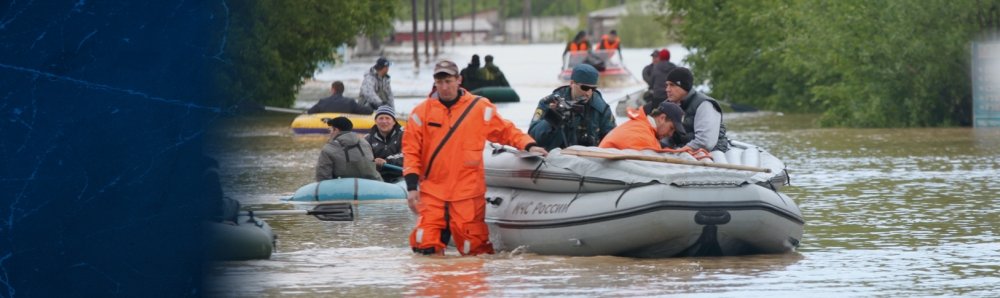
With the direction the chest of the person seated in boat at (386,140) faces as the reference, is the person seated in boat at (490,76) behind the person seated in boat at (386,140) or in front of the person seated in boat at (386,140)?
behind

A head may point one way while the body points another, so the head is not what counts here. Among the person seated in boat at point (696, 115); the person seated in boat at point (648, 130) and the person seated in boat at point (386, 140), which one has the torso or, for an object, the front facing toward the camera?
the person seated in boat at point (386, 140)

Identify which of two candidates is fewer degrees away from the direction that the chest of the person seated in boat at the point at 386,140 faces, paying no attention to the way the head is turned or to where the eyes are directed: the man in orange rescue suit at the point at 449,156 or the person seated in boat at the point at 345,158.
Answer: the man in orange rescue suit

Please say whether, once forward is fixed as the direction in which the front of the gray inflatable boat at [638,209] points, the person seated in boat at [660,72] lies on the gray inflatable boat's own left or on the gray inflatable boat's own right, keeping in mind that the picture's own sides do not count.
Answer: on the gray inflatable boat's own left

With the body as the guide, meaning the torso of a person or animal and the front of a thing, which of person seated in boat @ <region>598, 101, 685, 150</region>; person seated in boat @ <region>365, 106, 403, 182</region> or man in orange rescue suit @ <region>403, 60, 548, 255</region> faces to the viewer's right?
person seated in boat @ <region>598, 101, 685, 150</region>

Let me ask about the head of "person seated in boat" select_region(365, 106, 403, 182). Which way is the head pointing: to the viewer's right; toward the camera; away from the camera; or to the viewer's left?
toward the camera

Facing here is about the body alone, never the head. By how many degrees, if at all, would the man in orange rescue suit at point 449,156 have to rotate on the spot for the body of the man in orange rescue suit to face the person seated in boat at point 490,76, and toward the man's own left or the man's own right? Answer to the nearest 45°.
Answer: approximately 180°

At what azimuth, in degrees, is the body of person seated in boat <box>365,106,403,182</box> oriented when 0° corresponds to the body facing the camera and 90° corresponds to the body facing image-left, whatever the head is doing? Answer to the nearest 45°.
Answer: approximately 0°

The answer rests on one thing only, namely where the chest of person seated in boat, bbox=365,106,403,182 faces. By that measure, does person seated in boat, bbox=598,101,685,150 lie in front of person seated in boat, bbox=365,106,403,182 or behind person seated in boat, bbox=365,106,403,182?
in front

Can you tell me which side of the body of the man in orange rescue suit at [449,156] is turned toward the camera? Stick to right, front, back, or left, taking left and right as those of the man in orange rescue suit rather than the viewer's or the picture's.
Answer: front
